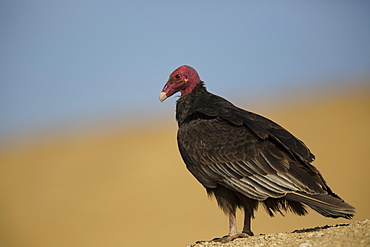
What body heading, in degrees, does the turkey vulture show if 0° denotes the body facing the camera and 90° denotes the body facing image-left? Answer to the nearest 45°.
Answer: approximately 90°
